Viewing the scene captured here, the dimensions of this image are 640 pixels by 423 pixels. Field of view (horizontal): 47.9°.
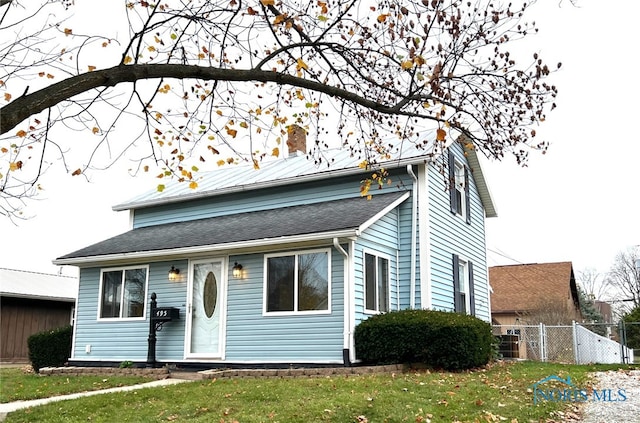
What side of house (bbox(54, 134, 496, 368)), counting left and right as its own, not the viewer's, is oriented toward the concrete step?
front

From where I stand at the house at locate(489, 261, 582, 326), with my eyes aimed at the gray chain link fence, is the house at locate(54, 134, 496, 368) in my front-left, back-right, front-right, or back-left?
front-right

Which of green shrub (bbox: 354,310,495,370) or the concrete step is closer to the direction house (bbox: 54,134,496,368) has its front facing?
the concrete step

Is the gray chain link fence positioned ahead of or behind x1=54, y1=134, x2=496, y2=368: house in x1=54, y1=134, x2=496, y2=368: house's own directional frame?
behind

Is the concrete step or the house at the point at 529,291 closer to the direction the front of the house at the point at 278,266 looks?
the concrete step

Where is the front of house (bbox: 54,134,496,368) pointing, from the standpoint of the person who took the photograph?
facing the viewer and to the left of the viewer

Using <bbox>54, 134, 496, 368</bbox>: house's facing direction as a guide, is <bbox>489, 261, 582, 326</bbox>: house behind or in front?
behind

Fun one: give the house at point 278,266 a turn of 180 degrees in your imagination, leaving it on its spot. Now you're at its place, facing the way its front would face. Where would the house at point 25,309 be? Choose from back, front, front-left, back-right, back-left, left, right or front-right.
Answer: left

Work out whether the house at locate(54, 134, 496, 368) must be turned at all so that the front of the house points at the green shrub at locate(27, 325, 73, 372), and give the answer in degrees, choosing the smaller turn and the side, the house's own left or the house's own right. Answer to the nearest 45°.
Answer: approximately 90° to the house's own right

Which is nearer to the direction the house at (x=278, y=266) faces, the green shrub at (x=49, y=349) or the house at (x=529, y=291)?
the green shrub

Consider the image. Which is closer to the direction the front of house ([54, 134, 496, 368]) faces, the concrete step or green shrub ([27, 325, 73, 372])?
the concrete step
